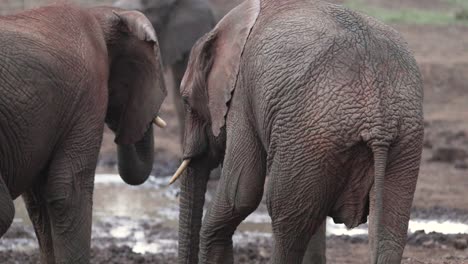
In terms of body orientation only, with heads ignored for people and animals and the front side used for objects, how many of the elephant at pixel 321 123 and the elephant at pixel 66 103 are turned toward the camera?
0

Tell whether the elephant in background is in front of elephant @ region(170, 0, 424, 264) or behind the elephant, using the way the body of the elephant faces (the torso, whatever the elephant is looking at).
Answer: in front

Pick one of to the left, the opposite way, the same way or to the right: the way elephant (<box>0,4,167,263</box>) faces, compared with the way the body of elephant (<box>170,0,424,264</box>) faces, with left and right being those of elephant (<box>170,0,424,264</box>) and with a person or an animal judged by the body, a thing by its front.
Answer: to the right

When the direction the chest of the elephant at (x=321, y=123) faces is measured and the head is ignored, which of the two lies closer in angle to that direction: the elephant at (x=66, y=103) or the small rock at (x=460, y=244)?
the elephant

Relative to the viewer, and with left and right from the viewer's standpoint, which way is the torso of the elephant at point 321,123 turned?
facing away from the viewer and to the left of the viewer

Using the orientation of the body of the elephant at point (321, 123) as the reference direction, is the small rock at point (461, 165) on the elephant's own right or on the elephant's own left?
on the elephant's own right

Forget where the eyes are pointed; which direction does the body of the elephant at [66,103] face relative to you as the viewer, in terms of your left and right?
facing away from the viewer and to the right of the viewer

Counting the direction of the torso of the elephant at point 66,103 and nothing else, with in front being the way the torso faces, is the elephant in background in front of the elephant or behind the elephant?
in front

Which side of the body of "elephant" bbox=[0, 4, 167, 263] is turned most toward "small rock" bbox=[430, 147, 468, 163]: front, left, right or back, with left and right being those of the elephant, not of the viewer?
front

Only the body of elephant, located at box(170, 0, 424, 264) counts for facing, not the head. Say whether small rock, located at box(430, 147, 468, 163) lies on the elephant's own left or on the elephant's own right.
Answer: on the elephant's own right

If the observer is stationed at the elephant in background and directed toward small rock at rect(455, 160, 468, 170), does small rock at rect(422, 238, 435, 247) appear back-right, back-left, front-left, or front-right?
front-right

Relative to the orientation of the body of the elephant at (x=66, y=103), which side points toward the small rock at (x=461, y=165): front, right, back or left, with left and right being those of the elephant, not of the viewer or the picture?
front
